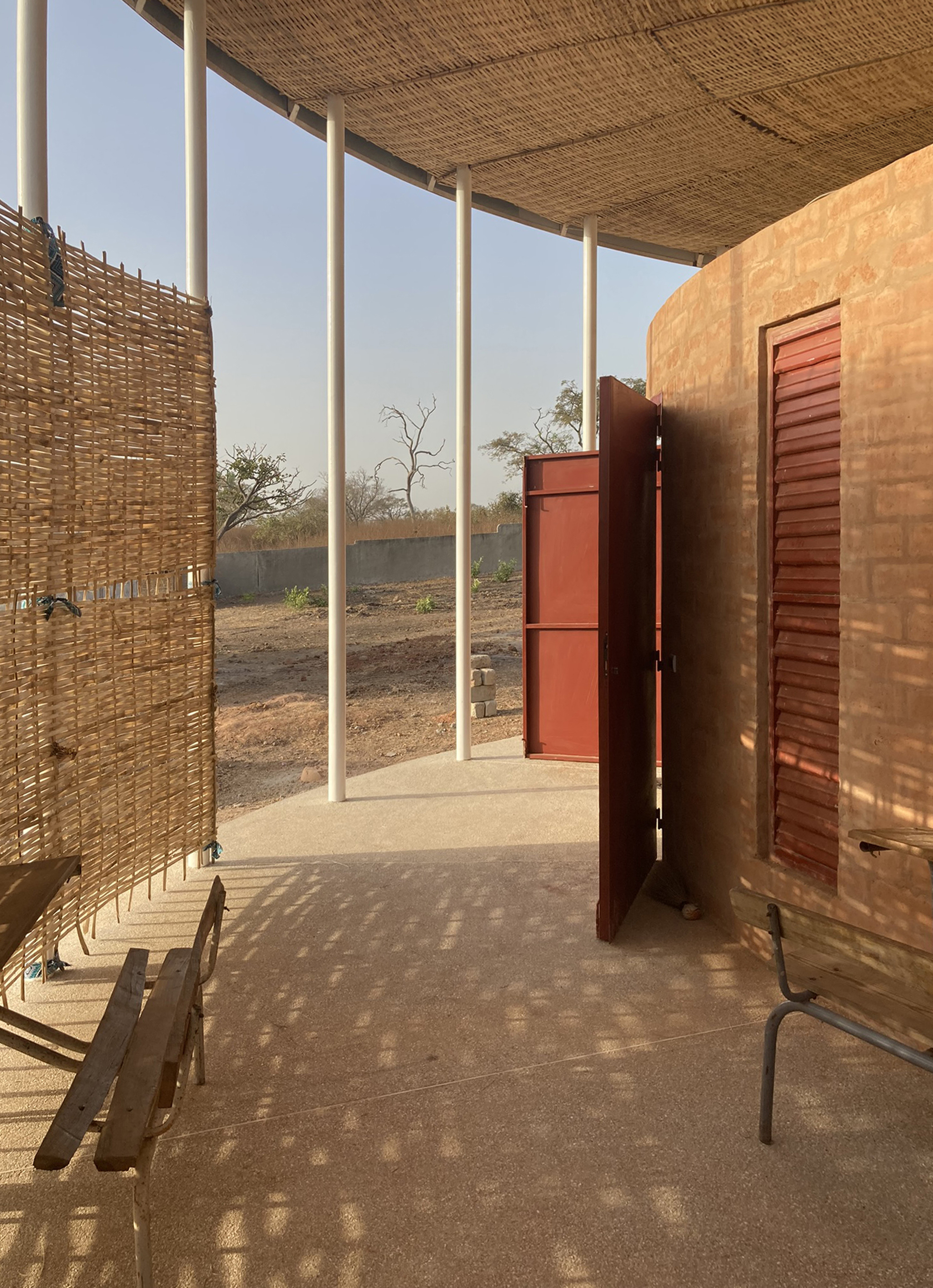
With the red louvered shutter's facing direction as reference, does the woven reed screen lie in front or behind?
in front

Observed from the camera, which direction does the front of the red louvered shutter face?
facing the viewer and to the left of the viewer

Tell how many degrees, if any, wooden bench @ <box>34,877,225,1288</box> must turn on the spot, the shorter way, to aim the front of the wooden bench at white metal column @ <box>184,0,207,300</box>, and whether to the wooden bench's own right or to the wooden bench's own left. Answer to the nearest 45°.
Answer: approximately 90° to the wooden bench's own right

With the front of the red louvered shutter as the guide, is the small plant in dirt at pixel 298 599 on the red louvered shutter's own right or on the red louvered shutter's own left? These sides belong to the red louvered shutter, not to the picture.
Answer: on the red louvered shutter's own right

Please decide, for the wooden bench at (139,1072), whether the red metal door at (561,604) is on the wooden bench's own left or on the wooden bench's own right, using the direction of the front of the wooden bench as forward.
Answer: on the wooden bench's own right

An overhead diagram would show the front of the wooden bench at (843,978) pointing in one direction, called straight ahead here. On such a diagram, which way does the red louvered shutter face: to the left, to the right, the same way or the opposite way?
the opposite way

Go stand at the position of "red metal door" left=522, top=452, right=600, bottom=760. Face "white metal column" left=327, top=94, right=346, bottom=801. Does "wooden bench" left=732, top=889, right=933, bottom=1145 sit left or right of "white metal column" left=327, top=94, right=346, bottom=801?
left

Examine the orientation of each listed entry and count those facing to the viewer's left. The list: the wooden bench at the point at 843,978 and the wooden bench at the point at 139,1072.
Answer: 1

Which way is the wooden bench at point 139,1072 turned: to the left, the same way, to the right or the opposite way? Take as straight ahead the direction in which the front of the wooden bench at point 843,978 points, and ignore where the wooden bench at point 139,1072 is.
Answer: the opposite way

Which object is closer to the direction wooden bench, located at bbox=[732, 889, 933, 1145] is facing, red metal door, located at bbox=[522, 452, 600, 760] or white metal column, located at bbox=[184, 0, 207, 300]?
the red metal door

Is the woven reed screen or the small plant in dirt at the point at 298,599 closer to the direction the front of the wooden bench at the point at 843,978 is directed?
the small plant in dirt
